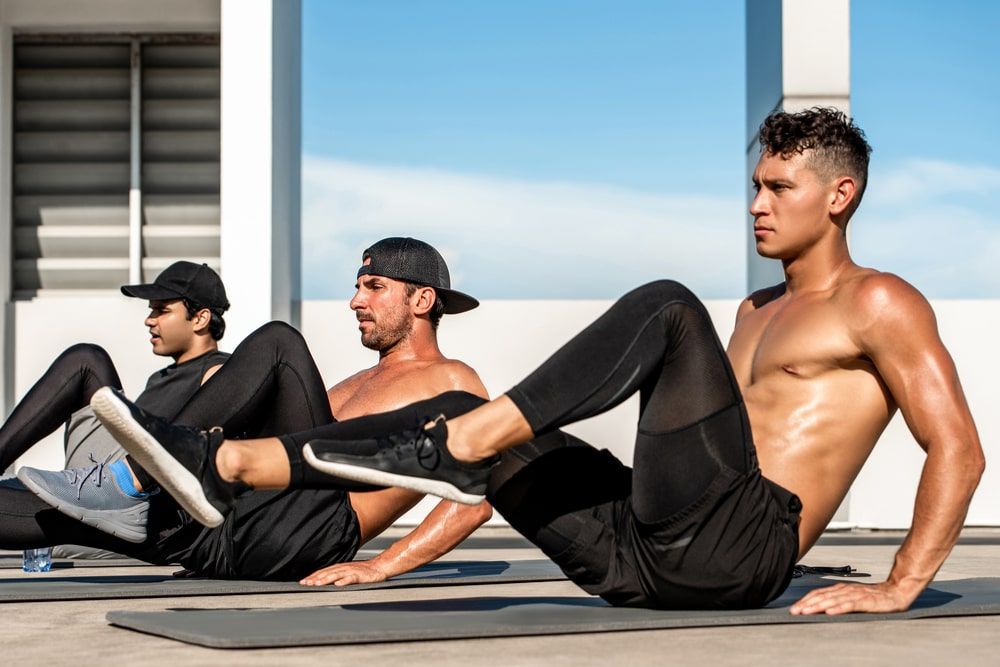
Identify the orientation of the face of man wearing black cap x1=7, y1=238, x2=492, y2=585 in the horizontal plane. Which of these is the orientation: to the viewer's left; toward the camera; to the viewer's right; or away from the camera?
to the viewer's left

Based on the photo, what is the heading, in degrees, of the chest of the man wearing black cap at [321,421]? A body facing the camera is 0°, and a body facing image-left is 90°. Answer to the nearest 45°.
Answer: approximately 90°

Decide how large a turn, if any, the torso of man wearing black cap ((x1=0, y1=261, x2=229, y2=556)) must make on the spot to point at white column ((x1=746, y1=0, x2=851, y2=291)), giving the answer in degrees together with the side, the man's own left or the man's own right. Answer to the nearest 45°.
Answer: approximately 135° to the man's own right

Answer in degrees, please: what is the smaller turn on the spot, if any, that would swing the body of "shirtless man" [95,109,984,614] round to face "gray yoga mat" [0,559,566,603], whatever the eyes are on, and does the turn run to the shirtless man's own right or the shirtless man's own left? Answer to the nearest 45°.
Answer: approximately 45° to the shirtless man's own right

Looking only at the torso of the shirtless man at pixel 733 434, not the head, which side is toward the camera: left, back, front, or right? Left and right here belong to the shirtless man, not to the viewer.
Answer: left

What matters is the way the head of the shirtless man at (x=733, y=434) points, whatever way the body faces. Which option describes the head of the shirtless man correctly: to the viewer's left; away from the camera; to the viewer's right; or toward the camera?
to the viewer's left

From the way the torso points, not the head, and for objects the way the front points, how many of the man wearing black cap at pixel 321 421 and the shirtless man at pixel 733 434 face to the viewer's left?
2

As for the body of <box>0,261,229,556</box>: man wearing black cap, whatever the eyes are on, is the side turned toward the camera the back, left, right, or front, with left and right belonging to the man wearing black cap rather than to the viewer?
left

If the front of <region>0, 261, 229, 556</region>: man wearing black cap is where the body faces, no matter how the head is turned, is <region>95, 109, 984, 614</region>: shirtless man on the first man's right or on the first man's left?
on the first man's left

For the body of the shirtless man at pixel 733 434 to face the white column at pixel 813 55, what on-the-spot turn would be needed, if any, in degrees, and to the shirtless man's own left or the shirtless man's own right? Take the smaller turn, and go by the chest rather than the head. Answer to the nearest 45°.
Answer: approximately 90° to the shirtless man's own right

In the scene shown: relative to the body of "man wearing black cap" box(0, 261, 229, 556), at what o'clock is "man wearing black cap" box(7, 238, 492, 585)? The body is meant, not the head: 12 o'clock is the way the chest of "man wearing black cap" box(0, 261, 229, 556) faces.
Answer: "man wearing black cap" box(7, 238, 492, 585) is roughly at 8 o'clock from "man wearing black cap" box(0, 261, 229, 556).
